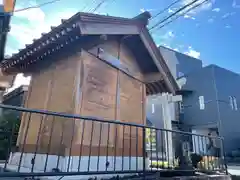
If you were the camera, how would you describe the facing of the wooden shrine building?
facing away from the viewer and to the right of the viewer

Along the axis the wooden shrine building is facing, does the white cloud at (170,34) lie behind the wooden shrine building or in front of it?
in front

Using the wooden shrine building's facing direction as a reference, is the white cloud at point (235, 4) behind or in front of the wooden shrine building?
in front

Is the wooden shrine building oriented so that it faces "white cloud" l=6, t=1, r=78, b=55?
no
